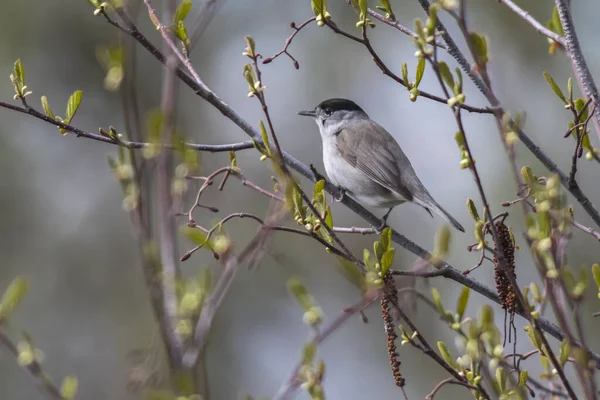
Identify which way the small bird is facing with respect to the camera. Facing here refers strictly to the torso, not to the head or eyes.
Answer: to the viewer's left

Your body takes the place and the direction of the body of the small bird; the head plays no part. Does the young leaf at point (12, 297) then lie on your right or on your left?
on your left

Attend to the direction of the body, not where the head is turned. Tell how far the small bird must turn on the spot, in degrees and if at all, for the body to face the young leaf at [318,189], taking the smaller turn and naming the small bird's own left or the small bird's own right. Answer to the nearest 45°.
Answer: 0° — it already faces it

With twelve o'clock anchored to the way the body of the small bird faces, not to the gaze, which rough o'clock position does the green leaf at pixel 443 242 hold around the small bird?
The green leaf is roughly at 9 o'clock from the small bird.

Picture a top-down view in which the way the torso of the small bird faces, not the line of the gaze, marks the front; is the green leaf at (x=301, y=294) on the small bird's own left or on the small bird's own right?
on the small bird's own left
